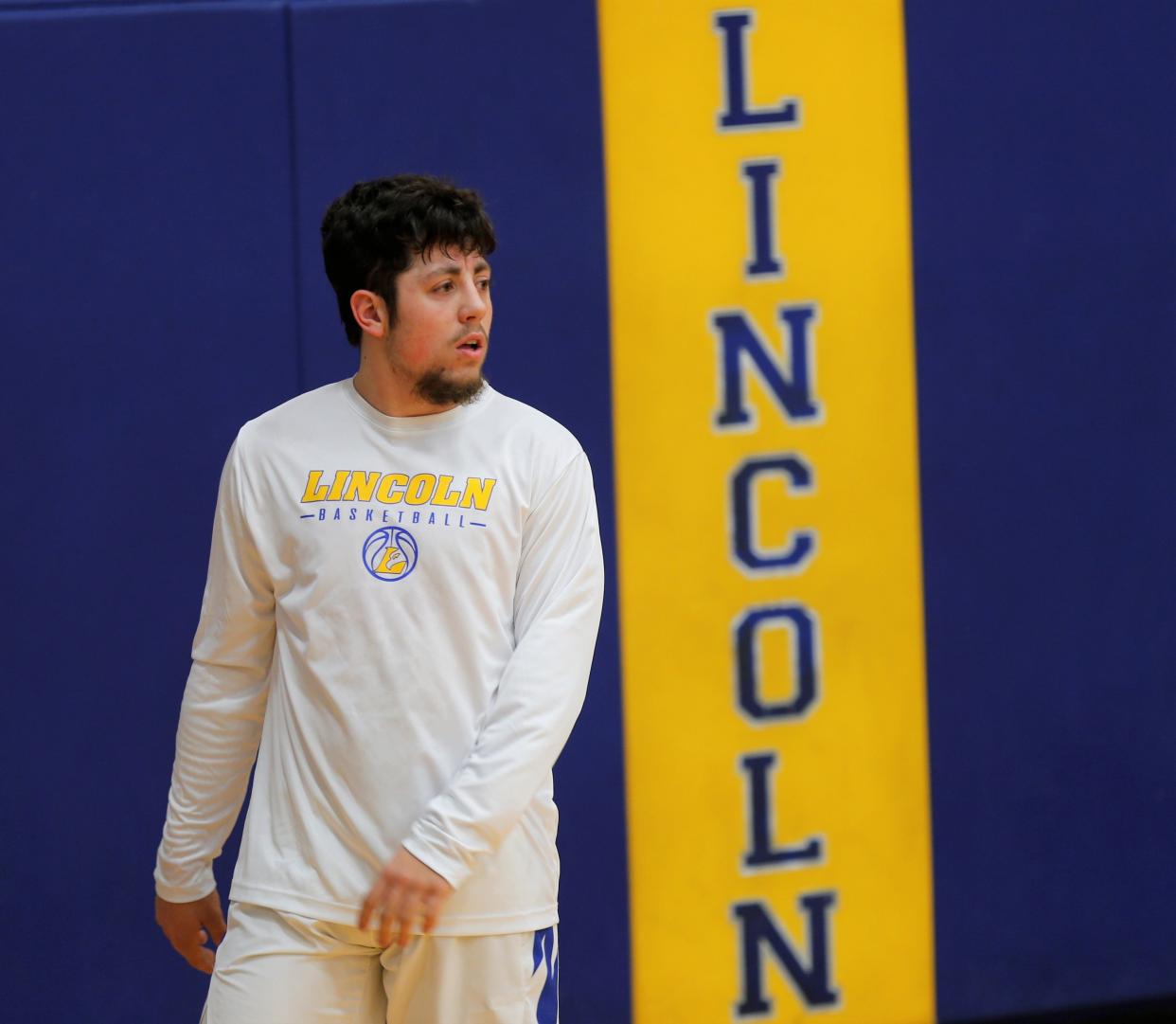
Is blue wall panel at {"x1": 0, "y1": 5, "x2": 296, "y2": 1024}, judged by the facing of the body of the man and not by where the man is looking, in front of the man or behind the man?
behind

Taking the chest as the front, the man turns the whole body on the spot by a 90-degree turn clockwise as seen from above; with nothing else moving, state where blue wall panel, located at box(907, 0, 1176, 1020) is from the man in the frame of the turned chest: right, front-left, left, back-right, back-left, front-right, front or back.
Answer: back-right

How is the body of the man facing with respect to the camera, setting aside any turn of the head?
toward the camera

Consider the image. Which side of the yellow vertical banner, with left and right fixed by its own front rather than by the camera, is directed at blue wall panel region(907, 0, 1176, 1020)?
left

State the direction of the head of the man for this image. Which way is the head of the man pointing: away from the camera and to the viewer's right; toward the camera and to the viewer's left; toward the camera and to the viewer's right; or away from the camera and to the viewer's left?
toward the camera and to the viewer's right

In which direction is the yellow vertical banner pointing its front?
toward the camera

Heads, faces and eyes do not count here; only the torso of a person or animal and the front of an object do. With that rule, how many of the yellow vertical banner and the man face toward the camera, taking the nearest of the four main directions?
2

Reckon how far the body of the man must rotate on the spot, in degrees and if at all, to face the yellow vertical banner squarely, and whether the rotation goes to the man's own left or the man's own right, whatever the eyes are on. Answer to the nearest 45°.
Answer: approximately 135° to the man's own left

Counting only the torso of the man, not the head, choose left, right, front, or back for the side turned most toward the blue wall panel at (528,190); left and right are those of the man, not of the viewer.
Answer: back
